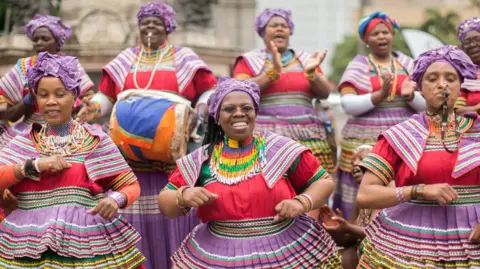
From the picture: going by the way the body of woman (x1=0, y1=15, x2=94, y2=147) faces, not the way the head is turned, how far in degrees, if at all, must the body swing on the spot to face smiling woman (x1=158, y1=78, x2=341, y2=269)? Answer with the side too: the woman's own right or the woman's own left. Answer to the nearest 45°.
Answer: approximately 90° to the woman's own left

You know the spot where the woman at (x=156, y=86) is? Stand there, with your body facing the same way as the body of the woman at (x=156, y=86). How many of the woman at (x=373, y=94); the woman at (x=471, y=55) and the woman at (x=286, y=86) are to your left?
3

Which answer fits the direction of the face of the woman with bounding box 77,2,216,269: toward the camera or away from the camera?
toward the camera

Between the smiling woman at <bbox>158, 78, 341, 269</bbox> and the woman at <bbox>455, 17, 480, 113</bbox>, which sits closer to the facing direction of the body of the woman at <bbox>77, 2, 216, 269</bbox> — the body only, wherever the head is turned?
the smiling woman

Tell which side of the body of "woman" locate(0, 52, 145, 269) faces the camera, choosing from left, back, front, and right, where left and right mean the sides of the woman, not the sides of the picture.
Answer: front

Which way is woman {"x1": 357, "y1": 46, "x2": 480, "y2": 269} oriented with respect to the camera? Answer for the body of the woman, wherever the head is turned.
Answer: toward the camera

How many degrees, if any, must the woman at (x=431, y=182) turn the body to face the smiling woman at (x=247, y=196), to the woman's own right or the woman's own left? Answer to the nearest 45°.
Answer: approximately 90° to the woman's own right

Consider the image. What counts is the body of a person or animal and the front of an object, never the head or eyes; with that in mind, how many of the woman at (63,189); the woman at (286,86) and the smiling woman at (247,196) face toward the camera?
3

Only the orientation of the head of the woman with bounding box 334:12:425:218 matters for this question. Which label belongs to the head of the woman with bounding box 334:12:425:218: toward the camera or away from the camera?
toward the camera

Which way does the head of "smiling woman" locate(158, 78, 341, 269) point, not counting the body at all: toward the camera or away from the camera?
toward the camera
